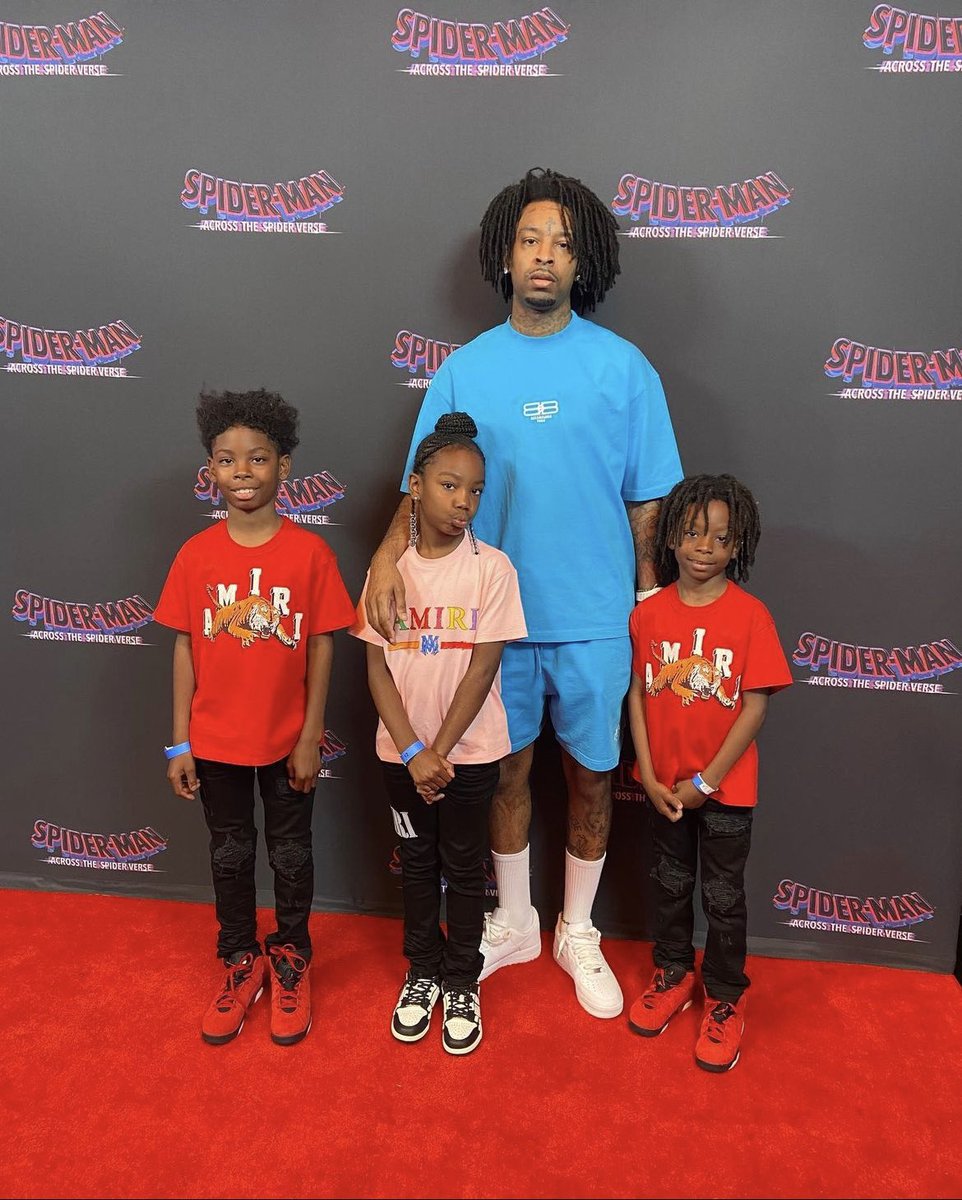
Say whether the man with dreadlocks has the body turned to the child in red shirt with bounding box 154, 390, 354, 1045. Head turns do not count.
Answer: no

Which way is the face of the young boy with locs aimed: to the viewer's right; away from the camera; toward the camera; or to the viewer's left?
toward the camera

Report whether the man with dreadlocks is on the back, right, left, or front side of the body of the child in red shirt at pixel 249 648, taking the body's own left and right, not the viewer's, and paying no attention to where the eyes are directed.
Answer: left

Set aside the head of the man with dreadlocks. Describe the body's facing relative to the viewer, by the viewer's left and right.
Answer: facing the viewer

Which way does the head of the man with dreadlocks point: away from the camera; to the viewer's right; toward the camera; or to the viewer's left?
toward the camera

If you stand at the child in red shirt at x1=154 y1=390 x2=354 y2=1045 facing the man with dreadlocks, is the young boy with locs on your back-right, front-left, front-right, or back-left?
front-right

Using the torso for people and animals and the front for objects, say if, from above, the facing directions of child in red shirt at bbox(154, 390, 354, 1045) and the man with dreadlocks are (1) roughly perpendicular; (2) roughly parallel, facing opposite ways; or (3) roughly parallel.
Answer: roughly parallel

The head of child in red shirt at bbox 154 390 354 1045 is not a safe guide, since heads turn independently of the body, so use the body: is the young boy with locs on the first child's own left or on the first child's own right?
on the first child's own left

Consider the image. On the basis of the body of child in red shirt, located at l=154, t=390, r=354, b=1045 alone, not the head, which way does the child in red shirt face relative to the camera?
toward the camera

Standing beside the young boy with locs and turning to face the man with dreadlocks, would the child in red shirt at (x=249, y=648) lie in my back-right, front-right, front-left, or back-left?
front-left

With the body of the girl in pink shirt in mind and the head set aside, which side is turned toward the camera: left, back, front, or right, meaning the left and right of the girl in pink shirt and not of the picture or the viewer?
front

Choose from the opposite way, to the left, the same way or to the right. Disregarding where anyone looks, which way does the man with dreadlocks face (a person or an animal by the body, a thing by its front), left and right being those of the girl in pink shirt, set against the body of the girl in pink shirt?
the same way
